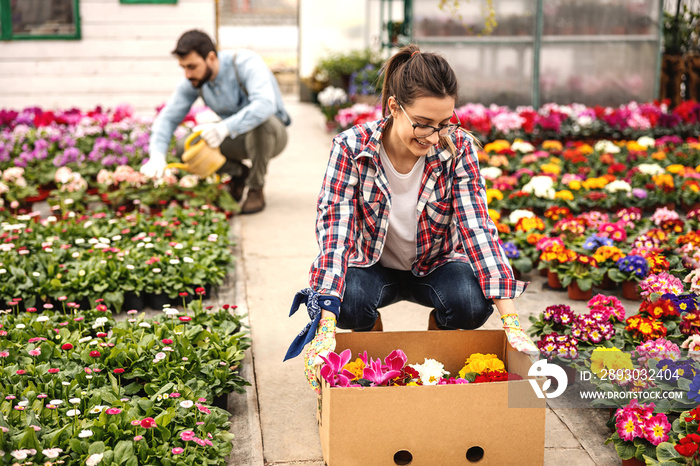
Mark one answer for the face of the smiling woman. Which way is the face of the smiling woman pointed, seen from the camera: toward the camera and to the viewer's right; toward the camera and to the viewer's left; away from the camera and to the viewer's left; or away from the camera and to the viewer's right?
toward the camera and to the viewer's right

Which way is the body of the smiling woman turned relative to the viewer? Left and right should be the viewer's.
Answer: facing the viewer

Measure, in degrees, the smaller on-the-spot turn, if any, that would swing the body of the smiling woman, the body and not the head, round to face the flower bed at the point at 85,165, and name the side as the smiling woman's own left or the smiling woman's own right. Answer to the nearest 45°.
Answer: approximately 135° to the smiling woman's own right

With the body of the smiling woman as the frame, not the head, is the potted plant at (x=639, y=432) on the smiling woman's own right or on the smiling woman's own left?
on the smiling woman's own left
